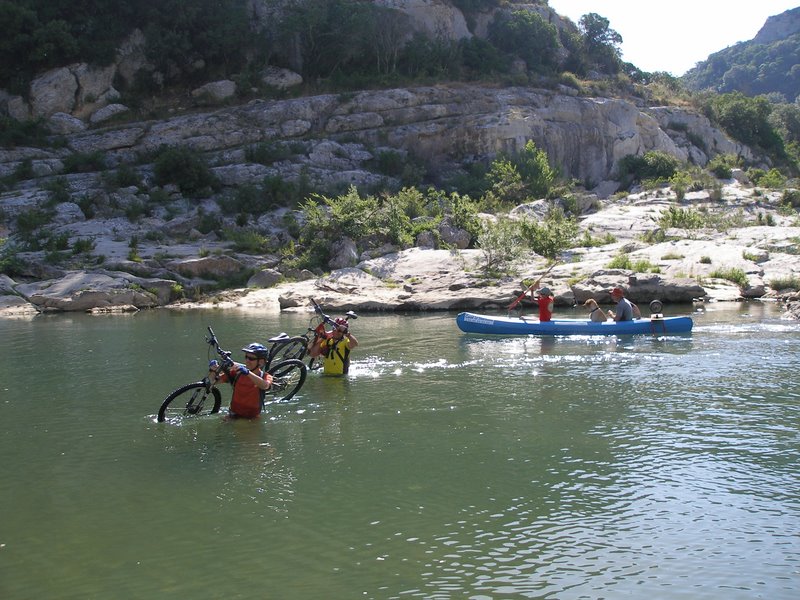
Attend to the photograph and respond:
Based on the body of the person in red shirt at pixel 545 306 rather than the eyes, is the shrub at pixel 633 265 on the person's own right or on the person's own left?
on the person's own right

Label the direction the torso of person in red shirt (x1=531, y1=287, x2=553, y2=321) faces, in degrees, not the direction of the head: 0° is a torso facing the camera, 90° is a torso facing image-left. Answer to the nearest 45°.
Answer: approximately 90°

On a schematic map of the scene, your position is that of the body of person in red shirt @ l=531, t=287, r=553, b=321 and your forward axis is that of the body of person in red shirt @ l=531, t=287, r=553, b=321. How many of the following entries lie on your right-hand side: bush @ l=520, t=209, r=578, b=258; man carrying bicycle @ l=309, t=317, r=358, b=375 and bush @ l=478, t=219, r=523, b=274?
2

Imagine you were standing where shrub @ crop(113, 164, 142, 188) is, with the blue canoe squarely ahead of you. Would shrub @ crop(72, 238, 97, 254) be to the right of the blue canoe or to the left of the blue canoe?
right

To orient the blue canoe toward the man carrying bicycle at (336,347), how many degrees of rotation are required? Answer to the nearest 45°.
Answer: approximately 45° to its left

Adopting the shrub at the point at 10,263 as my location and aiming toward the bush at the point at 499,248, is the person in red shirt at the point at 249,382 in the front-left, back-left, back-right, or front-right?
front-right

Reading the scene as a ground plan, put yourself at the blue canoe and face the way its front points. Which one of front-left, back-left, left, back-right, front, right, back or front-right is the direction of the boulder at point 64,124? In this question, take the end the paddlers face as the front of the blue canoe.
front-right

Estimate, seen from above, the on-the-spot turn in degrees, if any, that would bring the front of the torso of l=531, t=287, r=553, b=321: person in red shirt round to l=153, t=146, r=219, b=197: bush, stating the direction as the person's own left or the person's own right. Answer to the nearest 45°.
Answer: approximately 45° to the person's own right

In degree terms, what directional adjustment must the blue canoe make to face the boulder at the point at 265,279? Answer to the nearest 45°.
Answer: approximately 45° to its right

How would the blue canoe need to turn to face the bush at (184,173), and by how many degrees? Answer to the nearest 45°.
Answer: approximately 45° to its right

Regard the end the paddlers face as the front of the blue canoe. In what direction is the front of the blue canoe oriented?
to the viewer's left

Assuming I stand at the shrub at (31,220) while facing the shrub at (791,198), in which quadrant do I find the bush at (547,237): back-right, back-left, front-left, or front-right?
front-right
